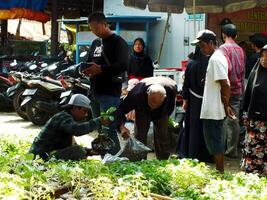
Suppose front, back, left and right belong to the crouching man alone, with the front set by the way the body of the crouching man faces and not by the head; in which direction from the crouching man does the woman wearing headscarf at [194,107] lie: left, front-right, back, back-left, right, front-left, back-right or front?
front-left

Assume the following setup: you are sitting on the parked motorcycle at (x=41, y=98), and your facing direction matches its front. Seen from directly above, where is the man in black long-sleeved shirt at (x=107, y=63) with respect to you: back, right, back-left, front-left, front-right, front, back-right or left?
back-right

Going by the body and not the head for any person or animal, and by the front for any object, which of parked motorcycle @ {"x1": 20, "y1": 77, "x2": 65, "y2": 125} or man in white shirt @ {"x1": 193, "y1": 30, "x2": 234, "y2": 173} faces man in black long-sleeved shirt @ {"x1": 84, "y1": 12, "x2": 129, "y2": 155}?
the man in white shirt

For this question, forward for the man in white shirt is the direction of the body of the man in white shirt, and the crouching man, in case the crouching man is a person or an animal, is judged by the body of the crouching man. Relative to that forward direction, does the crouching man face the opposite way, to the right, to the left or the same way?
the opposite way

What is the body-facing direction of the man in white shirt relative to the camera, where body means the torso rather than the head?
to the viewer's left

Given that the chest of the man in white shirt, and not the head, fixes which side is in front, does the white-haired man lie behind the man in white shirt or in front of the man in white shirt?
in front

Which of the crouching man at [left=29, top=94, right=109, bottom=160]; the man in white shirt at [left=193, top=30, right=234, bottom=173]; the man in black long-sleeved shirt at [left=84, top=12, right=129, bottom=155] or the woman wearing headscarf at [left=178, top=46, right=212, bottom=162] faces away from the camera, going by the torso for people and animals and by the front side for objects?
the woman wearing headscarf
